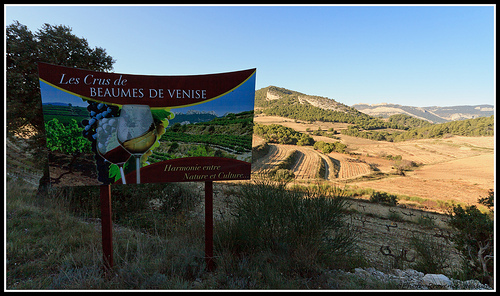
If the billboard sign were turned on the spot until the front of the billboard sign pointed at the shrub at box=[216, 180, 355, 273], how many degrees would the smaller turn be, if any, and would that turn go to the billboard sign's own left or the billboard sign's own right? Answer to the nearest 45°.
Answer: approximately 90° to the billboard sign's own left

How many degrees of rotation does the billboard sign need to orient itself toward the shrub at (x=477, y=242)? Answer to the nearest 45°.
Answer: approximately 90° to its left

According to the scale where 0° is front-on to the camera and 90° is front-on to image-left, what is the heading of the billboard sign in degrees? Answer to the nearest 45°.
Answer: approximately 0°

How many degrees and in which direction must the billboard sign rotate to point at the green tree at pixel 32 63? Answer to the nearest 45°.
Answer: approximately 135° to its right
